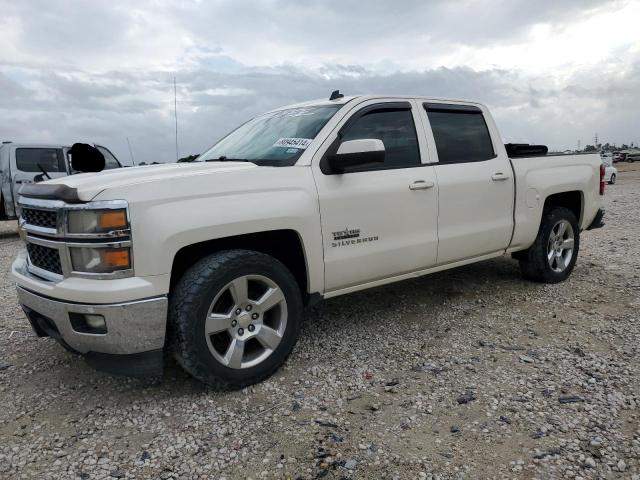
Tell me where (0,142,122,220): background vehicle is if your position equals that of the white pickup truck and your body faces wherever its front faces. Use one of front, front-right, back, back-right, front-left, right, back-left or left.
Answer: right

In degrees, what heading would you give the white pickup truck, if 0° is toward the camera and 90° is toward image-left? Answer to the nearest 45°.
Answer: approximately 45°
